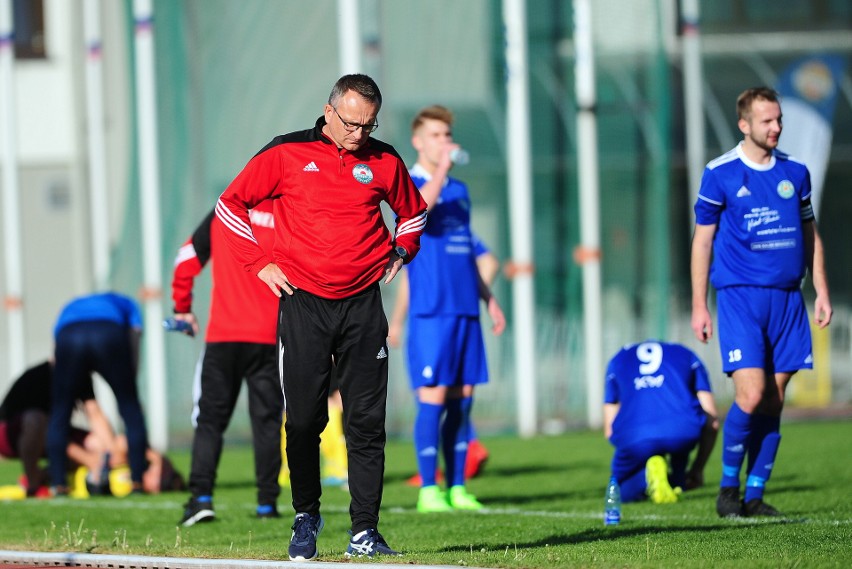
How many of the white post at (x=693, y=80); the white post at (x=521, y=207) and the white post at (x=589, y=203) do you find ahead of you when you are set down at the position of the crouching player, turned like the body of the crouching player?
3

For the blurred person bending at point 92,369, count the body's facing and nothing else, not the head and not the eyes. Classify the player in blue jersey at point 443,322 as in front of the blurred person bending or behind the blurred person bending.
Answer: behind

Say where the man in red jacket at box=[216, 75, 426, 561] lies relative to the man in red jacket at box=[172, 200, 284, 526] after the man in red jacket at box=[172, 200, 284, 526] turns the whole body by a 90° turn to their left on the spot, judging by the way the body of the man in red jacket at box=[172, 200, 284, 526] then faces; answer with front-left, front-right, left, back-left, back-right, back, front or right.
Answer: left

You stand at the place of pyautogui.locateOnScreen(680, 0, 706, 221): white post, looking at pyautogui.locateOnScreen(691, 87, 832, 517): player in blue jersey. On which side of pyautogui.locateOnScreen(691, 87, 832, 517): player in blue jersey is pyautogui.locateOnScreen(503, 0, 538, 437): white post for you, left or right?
right

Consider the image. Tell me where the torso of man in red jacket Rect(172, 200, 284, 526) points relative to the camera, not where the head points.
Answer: away from the camera

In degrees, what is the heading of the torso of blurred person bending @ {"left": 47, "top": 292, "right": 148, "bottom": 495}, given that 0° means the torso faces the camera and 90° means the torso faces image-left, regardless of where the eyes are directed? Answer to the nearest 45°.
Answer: approximately 180°

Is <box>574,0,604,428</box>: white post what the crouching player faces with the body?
yes

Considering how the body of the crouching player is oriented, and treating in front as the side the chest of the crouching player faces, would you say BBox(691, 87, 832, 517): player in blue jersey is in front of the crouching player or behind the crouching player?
behind

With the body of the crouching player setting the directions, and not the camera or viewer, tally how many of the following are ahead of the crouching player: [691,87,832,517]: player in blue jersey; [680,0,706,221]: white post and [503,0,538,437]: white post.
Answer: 2

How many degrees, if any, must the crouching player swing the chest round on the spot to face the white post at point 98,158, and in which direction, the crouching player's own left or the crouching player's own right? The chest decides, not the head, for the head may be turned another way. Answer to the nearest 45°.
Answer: approximately 45° to the crouching player's own left

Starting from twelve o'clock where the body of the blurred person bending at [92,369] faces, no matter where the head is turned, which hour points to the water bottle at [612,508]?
The water bottle is roughly at 5 o'clock from the blurred person bending.

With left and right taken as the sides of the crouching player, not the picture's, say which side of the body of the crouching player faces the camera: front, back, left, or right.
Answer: back
